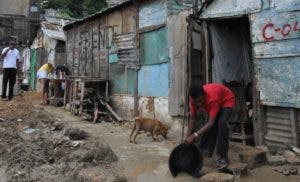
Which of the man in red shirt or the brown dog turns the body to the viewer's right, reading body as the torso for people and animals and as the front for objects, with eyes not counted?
the brown dog

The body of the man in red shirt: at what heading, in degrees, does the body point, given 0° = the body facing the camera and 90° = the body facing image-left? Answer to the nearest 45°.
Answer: approximately 45°

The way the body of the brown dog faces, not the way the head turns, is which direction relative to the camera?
to the viewer's right
